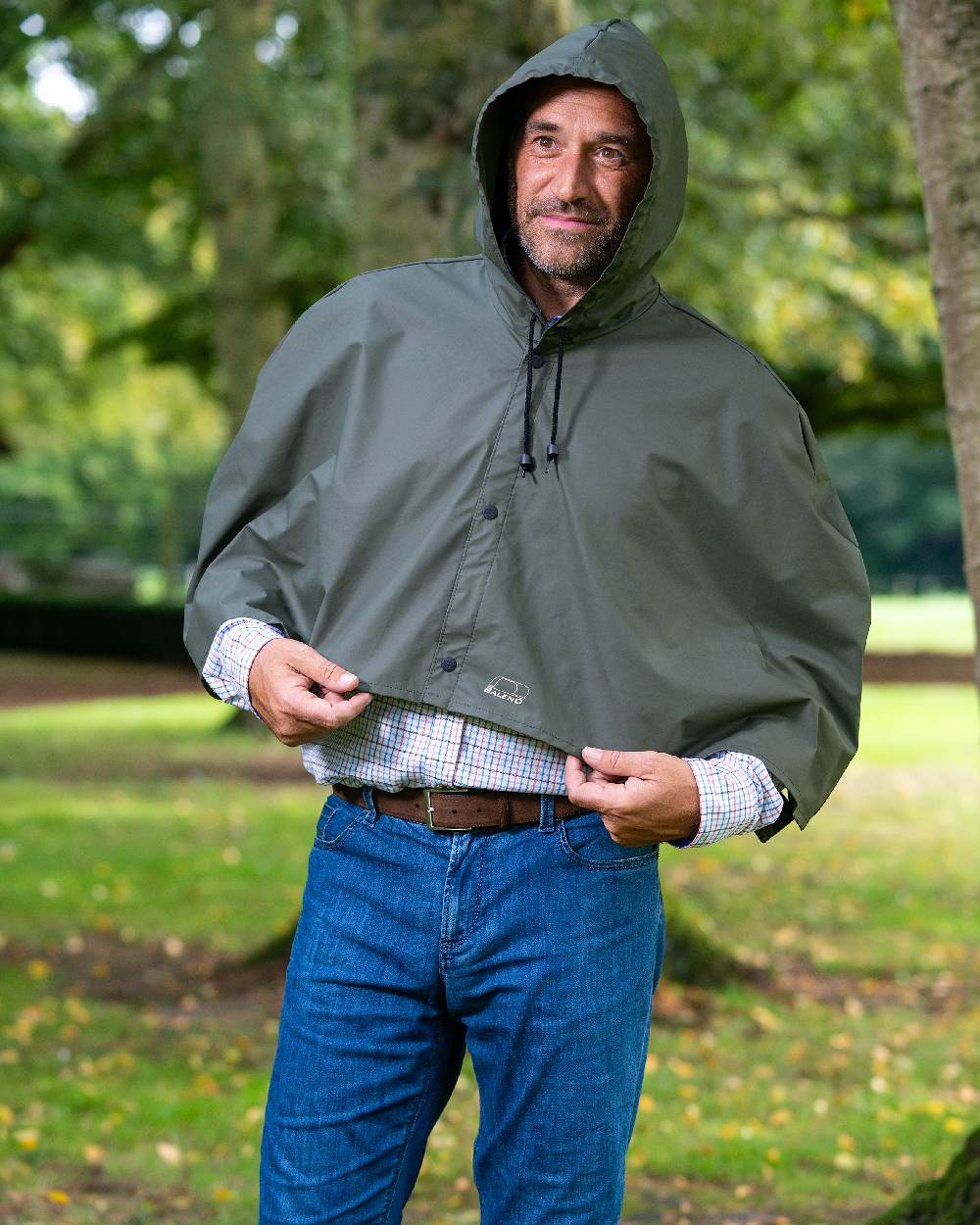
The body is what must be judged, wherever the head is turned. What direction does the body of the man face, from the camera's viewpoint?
toward the camera

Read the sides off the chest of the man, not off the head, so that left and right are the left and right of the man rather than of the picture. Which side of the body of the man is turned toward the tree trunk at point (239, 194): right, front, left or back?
back

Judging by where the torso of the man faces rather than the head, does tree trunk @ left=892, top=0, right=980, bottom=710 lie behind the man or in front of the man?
behind
